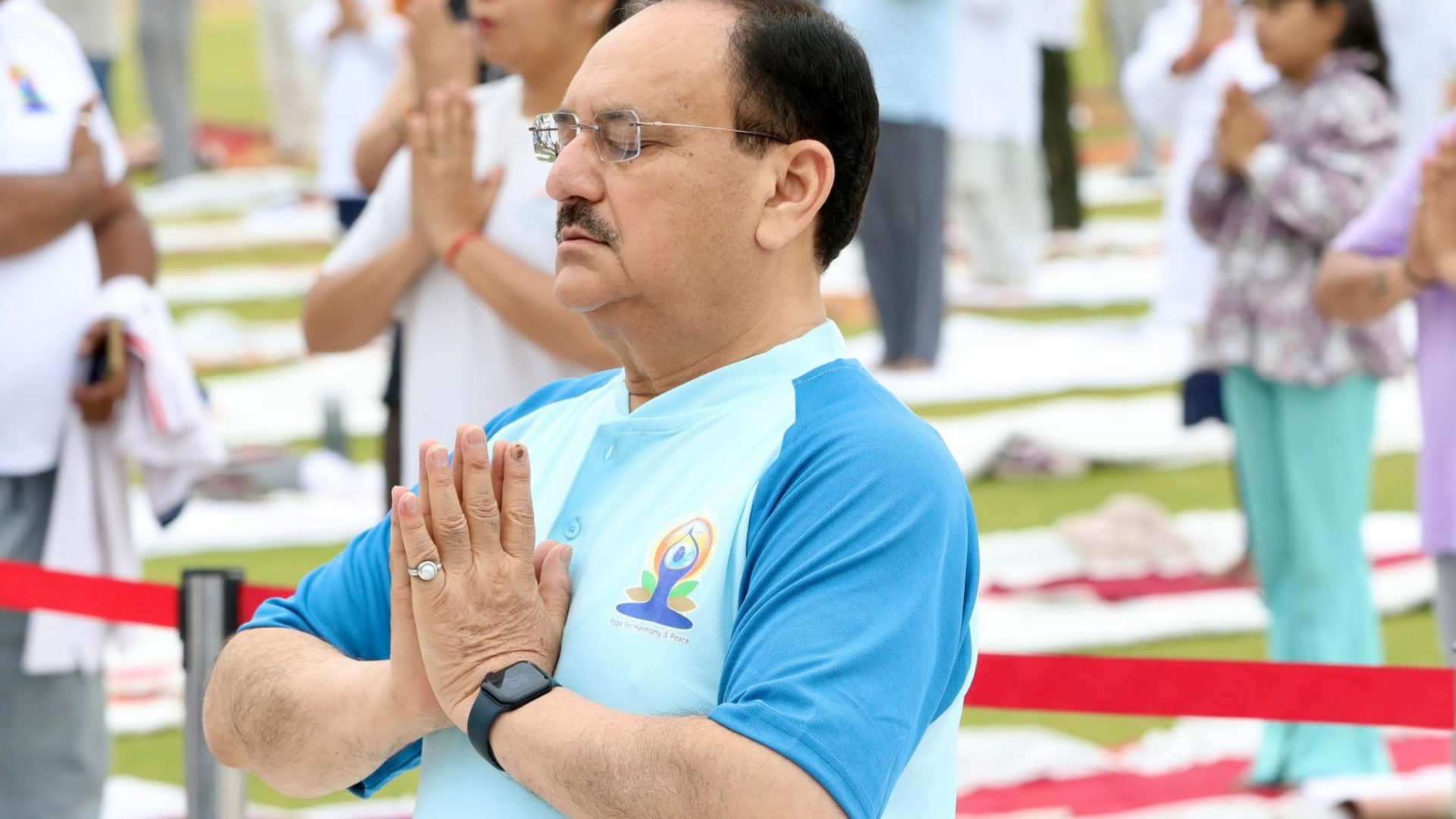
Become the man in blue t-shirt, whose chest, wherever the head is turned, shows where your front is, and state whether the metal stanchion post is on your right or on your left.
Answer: on your right

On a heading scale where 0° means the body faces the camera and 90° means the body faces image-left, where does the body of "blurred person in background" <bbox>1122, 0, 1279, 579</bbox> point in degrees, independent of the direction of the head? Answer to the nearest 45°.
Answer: approximately 45°

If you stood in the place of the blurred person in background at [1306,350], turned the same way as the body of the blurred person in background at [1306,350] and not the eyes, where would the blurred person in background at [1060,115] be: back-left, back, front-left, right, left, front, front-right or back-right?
back-right

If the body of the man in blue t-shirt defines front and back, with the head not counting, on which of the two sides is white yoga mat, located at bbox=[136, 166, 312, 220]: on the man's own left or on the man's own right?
on the man's own right

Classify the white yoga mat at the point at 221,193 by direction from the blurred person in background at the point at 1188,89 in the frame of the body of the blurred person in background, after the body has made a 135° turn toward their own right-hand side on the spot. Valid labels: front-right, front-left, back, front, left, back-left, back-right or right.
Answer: front-left

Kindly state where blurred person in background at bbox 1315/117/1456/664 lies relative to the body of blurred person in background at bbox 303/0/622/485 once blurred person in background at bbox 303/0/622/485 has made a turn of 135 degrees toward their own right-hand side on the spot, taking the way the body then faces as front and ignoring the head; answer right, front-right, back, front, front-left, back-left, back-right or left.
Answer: right

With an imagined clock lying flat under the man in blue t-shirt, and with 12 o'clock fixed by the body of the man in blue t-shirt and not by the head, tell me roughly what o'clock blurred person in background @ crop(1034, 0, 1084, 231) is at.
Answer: The blurred person in background is roughly at 5 o'clock from the man in blue t-shirt.

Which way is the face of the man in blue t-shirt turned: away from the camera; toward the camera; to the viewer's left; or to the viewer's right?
to the viewer's left
